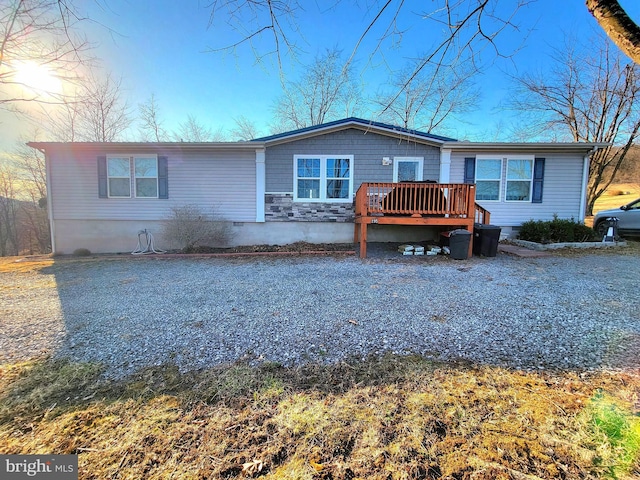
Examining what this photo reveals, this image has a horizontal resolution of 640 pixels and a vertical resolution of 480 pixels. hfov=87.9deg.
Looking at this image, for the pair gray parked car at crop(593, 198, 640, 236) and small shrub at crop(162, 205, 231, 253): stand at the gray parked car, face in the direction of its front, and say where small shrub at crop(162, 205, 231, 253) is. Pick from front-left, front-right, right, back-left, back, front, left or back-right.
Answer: front-left

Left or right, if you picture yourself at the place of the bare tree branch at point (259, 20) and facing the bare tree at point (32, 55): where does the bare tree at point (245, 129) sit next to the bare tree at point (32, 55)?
right

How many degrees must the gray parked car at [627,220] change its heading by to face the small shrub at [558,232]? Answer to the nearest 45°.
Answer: approximately 45° to its left

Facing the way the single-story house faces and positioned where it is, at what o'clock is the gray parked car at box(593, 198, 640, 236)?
The gray parked car is roughly at 9 o'clock from the single-story house.

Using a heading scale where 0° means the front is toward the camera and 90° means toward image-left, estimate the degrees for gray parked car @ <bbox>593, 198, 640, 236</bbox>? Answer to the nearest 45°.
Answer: approximately 90°

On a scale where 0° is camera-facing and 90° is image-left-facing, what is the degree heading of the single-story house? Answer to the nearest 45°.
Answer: approximately 0°

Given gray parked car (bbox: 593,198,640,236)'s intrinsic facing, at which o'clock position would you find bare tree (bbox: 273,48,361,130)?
The bare tree is roughly at 12 o'clock from the gray parked car.

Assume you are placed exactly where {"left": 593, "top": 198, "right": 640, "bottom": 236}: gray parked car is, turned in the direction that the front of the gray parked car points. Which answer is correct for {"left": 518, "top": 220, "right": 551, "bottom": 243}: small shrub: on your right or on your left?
on your left

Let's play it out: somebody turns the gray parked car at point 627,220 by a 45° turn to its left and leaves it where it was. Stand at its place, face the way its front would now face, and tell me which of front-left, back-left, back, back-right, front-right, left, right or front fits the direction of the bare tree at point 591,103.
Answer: back-right

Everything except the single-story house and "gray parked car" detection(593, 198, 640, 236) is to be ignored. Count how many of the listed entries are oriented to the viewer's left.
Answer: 1

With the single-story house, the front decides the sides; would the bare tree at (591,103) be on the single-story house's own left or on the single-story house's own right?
on the single-story house's own left

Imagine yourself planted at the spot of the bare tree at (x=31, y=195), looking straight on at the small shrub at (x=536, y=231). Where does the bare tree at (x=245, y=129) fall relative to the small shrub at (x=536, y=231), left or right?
left
